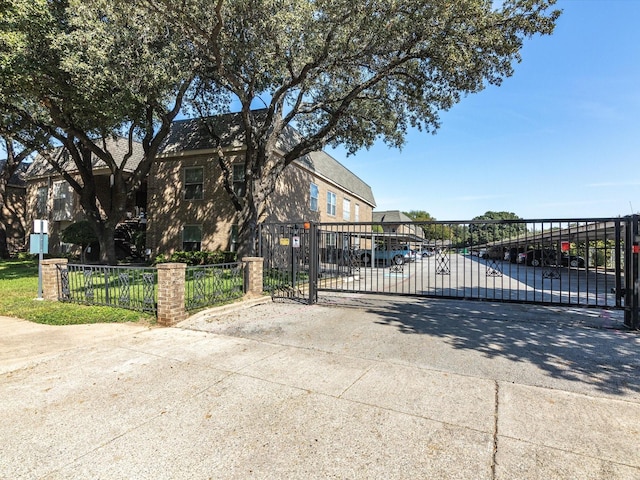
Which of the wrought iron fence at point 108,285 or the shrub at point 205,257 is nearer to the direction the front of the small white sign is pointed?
the wrought iron fence

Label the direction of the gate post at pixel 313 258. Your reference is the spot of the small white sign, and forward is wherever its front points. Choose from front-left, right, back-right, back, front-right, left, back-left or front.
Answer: front-left

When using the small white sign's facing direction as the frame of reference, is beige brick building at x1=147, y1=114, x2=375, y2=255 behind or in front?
behind

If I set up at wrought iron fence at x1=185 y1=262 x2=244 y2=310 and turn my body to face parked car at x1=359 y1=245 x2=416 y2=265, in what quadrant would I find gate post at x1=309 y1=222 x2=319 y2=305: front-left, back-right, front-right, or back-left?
front-right

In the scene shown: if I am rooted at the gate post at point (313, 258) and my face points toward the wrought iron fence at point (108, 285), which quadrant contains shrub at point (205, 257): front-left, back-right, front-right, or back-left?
front-right

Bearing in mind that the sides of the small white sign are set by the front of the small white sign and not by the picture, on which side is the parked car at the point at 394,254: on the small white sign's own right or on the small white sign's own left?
on the small white sign's own left

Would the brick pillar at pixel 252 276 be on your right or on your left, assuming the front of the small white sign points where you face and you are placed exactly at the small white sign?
on your left

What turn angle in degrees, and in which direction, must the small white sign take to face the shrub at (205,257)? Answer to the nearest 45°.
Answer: approximately 135° to its left

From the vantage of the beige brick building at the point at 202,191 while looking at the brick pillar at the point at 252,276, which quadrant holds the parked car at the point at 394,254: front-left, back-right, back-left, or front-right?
front-left

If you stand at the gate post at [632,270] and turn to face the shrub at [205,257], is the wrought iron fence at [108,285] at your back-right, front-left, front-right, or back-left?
front-left

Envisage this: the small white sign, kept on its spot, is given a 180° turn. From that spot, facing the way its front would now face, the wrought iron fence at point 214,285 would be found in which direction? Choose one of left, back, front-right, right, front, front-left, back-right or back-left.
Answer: back-right

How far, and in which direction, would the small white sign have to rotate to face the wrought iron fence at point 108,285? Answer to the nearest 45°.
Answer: approximately 45° to its left

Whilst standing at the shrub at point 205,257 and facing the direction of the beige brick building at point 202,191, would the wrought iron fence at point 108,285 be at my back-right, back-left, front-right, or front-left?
back-left
